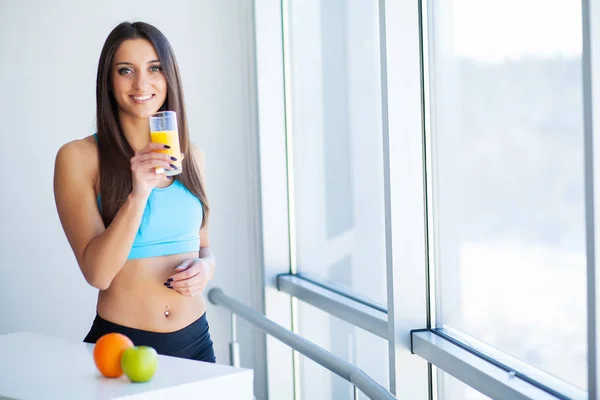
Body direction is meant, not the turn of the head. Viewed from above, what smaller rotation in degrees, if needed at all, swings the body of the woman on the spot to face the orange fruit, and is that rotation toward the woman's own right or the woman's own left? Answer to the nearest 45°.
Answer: approximately 45° to the woman's own right

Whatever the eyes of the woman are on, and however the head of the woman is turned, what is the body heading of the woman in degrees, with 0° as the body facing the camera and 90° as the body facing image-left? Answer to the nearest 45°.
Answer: approximately 315°

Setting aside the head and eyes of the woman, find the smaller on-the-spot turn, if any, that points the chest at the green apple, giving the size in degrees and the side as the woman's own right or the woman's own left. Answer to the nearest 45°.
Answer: approximately 45° to the woman's own right
